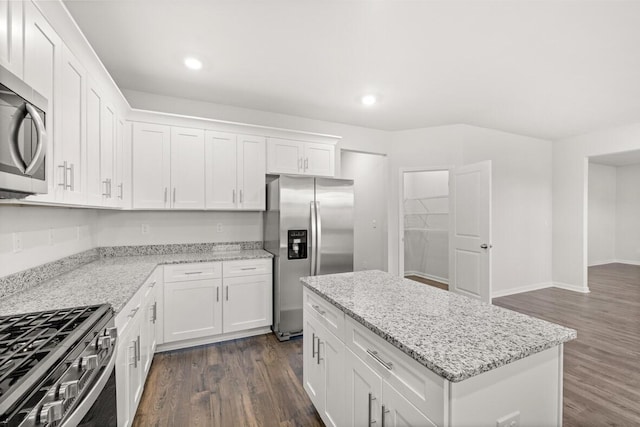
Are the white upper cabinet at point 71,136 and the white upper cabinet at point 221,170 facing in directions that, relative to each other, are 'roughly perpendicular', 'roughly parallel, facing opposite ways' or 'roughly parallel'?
roughly perpendicular

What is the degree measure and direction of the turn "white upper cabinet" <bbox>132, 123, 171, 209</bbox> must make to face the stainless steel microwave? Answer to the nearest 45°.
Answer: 0° — it already faces it

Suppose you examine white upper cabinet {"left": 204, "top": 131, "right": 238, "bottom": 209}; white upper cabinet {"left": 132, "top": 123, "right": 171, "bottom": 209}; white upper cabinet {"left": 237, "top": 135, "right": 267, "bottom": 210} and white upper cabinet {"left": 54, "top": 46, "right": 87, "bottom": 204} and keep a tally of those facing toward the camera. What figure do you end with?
3

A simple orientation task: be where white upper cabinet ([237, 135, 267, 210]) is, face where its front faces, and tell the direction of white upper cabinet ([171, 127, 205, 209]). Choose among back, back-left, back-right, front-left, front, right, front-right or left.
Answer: right

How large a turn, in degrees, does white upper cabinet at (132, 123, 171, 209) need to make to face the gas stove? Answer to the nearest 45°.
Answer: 0° — it already faces it

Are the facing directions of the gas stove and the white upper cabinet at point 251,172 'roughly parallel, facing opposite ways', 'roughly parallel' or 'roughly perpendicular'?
roughly perpendicular

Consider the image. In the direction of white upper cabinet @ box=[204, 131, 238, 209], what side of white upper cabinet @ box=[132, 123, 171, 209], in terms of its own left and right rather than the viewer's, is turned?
left

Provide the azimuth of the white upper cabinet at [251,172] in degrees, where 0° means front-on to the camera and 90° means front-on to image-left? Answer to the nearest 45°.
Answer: approximately 0°

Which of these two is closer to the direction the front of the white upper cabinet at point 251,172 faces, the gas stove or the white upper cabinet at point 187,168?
the gas stove

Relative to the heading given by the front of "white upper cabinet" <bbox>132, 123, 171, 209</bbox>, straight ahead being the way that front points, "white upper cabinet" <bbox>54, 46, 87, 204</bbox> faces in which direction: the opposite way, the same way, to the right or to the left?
to the left

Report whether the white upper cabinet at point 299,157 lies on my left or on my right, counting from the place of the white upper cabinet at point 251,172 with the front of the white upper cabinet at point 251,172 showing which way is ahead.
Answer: on my left

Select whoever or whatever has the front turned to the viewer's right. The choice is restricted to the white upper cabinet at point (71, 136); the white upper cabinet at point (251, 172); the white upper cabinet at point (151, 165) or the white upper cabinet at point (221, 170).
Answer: the white upper cabinet at point (71, 136)
